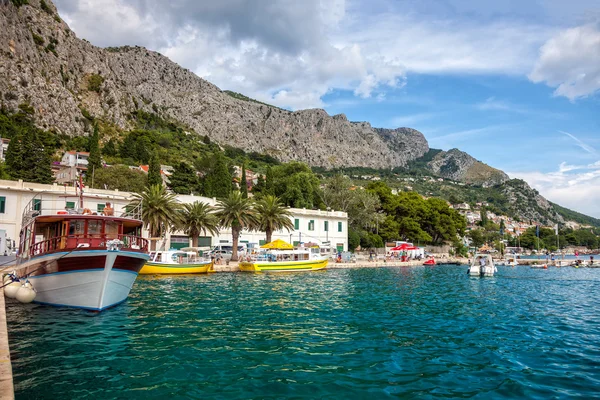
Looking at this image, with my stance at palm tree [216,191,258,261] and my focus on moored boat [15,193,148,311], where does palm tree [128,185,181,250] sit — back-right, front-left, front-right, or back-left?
front-right

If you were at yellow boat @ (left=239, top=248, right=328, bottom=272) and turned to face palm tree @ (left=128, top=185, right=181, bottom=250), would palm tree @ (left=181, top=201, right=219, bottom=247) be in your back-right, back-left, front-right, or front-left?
front-right

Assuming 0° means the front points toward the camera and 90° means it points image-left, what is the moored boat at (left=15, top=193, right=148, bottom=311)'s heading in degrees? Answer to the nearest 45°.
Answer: approximately 315°

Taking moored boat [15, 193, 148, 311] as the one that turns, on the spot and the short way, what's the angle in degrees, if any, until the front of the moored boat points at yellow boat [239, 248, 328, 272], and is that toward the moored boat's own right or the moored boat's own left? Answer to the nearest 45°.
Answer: approximately 90° to the moored boat's own left

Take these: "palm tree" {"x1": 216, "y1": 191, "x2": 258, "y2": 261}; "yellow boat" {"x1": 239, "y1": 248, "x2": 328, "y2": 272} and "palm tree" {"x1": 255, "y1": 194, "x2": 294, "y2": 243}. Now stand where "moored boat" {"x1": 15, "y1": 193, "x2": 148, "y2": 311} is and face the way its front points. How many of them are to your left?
3

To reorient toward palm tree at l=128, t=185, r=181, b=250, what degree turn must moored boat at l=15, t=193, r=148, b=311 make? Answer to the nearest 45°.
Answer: approximately 135° to its left

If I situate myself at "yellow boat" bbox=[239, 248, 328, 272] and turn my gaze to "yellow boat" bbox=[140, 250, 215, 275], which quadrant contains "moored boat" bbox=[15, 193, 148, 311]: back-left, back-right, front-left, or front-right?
front-left

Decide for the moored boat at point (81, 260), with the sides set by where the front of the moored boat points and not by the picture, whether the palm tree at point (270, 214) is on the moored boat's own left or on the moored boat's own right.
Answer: on the moored boat's own left

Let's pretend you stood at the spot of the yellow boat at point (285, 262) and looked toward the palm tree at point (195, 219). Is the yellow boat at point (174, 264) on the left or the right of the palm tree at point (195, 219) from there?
left
